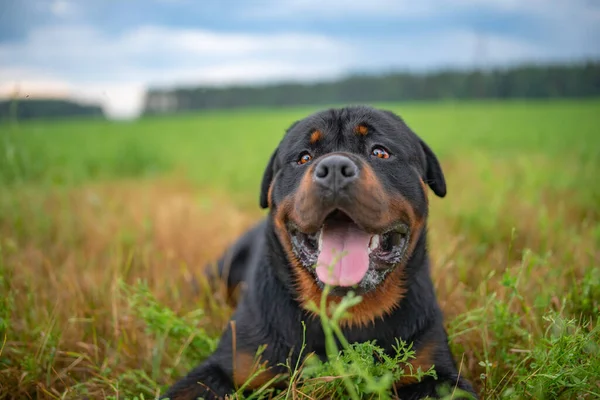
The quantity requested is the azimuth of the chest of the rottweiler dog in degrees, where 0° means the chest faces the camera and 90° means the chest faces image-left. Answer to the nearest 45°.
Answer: approximately 0°
